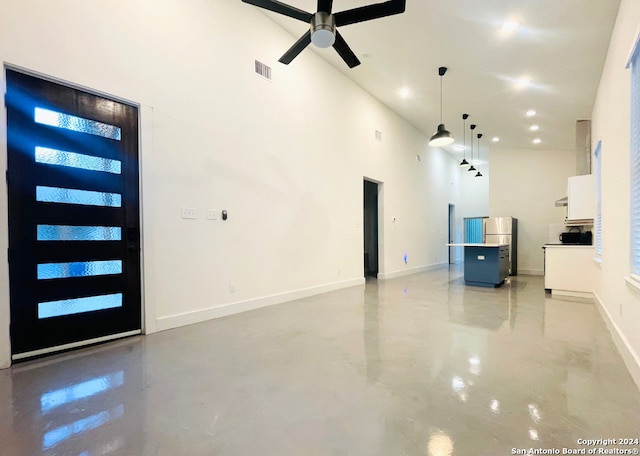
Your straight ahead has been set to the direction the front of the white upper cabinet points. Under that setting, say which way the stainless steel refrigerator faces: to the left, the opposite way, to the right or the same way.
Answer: to the left

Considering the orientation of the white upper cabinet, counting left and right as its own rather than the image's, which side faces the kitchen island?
front

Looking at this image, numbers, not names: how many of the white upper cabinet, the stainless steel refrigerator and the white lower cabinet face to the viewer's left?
2

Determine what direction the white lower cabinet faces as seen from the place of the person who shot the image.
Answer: facing to the left of the viewer

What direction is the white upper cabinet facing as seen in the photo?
to the viewer's left

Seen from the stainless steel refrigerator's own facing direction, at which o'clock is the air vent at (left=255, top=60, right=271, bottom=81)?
The air vent is roughly at 1 o'clock from the stainless steel refrigerator.

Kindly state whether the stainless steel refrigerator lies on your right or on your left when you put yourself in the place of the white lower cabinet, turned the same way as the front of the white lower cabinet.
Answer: on your right

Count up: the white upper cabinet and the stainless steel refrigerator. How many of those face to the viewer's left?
1

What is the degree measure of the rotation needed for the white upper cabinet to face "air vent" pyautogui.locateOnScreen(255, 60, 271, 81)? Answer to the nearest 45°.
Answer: approximately 45° to its left

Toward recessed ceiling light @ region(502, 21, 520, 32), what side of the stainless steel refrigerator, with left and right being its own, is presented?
front

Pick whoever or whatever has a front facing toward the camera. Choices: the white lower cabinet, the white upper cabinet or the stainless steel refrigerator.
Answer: the stainless steel refrigerator

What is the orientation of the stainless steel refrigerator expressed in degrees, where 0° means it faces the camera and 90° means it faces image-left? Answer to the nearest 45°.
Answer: approximately 0°

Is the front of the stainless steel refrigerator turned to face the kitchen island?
yes

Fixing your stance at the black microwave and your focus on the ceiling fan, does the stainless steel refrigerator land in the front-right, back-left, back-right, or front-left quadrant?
back-right

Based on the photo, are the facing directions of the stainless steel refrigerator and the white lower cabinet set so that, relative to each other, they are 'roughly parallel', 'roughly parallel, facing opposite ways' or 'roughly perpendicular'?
roughly perpendicular
